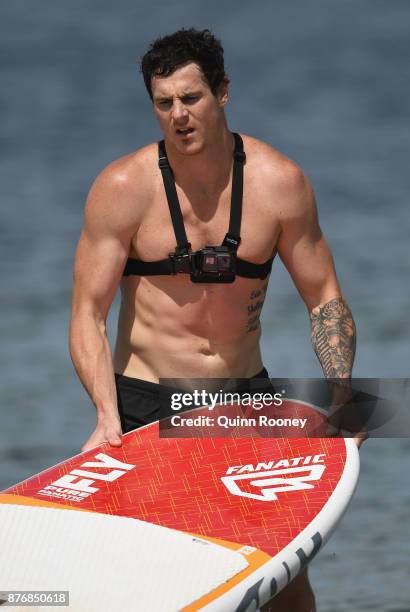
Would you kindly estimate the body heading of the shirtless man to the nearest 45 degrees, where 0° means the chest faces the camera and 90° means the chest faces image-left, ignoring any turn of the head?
approximately 0°
